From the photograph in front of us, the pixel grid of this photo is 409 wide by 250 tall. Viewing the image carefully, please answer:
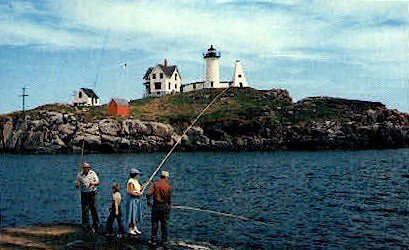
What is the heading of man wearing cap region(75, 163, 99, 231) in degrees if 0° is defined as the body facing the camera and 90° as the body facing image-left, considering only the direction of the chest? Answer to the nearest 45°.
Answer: approximately 0°

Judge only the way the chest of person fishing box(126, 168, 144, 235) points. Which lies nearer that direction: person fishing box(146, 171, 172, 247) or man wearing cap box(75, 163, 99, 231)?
the person fishing

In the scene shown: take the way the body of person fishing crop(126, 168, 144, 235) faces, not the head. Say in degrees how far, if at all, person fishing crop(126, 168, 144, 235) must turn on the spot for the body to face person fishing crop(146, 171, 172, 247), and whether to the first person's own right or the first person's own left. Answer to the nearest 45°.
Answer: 0° — they already face them

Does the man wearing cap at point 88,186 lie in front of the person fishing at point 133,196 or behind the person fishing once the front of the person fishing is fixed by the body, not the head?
behind

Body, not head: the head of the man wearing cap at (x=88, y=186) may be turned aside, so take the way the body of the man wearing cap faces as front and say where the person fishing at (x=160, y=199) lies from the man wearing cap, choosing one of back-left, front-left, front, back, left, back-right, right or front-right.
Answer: front-left

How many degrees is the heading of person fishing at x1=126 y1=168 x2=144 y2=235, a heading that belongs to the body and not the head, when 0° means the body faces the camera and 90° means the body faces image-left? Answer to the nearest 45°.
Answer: approximately 315°

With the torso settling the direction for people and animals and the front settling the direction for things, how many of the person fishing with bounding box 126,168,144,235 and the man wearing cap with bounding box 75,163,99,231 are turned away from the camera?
0

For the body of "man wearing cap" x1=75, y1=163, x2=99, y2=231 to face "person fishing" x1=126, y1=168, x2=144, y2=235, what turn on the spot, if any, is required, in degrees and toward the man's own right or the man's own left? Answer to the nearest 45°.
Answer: approximately 45° to the man's own left
